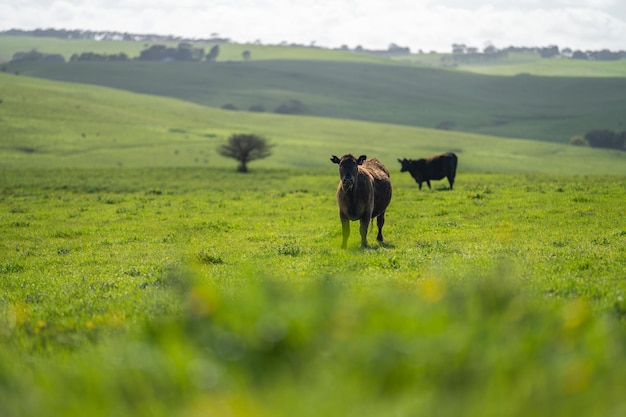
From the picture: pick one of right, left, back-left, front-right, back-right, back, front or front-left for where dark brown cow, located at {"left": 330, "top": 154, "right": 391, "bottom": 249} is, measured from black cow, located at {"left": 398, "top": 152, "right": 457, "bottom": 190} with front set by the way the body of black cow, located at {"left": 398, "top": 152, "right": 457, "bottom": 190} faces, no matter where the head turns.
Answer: left

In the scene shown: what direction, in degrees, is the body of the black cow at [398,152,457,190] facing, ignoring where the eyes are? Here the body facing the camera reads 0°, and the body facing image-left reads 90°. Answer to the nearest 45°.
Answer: approximately 90°
